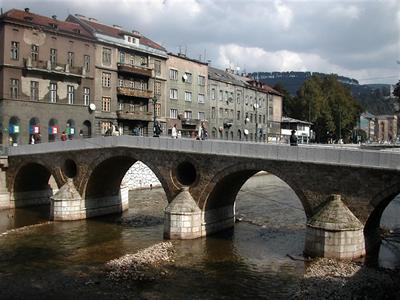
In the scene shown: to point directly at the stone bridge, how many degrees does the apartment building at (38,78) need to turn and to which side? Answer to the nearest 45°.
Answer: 0° — it already faces it

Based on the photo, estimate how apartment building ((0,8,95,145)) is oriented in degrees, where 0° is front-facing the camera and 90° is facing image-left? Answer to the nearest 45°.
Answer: approximately 315°
